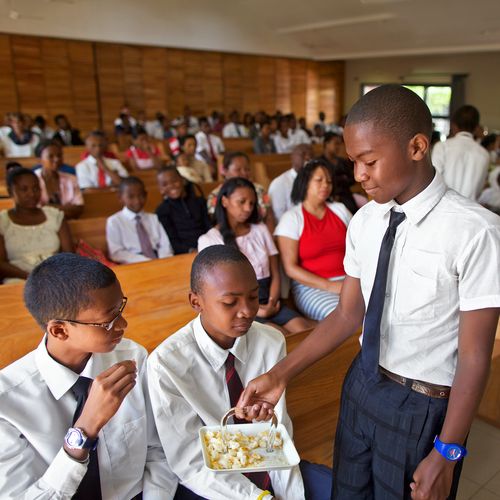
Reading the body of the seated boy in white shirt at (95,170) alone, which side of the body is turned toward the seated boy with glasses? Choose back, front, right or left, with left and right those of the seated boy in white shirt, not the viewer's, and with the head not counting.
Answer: front

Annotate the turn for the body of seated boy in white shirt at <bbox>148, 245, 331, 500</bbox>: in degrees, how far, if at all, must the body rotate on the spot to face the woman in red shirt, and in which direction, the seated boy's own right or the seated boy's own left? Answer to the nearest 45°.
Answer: approximately 135° to the seated boy's own left

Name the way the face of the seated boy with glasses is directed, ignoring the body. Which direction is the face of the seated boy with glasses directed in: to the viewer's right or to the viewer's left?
to the viewer's right

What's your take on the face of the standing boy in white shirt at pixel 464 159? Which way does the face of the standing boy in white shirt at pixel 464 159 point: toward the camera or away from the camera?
away from the camera

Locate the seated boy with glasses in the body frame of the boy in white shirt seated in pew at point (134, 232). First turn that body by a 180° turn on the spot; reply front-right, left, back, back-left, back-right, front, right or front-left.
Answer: back-left

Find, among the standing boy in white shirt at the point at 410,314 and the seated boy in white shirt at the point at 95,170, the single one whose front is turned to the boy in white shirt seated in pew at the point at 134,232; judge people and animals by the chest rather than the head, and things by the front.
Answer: the seated boy in white shirt

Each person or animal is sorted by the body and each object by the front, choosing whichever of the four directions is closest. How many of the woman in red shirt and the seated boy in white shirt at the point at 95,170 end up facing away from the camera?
0

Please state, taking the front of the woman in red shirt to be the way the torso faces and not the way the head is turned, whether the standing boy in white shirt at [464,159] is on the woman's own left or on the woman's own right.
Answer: on the woman's own left

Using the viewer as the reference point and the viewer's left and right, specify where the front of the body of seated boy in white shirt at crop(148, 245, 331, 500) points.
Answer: facing the viewer and to the right of the viewer
